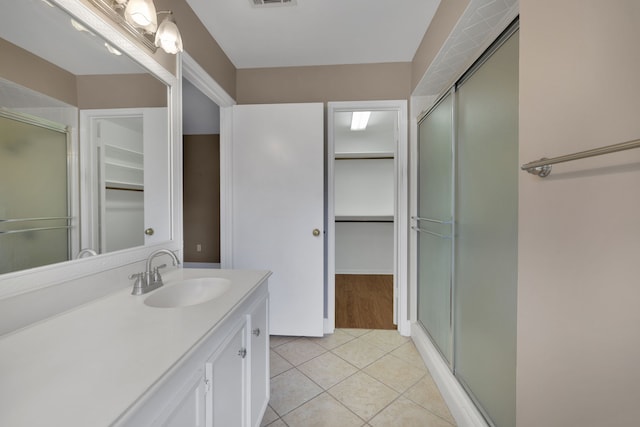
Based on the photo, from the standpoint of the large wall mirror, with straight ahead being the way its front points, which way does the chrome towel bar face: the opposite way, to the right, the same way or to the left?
the opposite way

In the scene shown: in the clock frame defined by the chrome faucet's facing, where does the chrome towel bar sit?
The chrome towel bar is roughly at 12 o'clock from the chrome faucet.

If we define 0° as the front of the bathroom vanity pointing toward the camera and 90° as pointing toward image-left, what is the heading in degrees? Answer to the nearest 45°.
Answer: approximately 315°

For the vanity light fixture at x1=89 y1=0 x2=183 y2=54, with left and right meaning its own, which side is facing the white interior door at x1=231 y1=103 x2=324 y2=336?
left

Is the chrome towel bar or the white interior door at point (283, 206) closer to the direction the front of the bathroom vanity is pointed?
the chrome towel bar

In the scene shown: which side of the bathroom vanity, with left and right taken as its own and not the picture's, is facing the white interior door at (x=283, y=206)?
left
